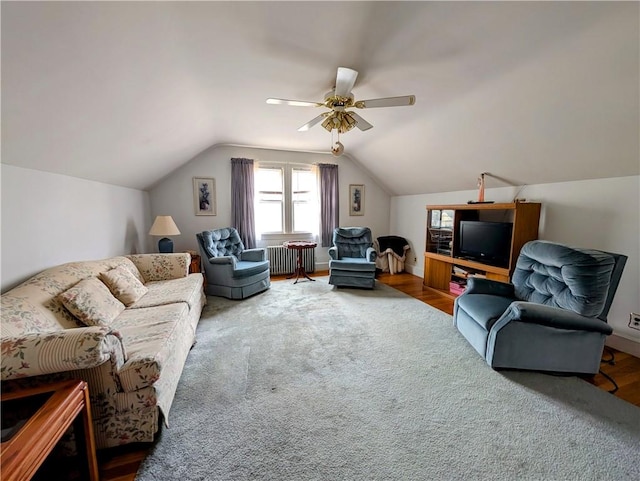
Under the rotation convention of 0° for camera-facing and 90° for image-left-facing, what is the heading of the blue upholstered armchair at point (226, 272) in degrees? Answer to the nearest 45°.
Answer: approximately 315°

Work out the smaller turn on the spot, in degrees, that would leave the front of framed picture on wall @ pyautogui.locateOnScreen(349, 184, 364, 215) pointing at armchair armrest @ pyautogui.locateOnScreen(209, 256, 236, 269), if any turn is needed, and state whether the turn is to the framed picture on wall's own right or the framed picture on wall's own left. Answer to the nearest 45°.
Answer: approximately 45° to the framed picture on wall's own right

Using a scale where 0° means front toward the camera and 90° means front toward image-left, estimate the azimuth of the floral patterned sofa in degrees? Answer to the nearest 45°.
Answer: approximately 270°

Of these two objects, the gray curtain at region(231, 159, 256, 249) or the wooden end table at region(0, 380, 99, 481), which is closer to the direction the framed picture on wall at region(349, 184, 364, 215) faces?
the wooden end table

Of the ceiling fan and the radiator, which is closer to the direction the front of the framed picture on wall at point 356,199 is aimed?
the ceiling fan

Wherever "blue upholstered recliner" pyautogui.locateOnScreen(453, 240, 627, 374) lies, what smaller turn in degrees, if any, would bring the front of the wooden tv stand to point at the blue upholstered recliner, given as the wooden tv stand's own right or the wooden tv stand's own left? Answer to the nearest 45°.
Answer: approximately 90° to the wooden tv stand's own left

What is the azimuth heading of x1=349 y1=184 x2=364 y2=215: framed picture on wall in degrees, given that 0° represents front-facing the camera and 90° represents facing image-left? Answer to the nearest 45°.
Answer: approximately 0°

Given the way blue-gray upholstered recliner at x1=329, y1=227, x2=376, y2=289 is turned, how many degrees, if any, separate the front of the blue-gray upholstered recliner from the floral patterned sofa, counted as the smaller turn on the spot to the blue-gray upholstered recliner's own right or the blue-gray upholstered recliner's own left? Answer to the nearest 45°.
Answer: approximately 45° to the blue-gray upholstered recliner's own right

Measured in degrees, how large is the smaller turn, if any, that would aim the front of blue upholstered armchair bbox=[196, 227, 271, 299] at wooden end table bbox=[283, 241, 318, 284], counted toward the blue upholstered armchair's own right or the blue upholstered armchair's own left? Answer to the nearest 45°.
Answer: approximately 90° to the blue upholstered armchair's own left

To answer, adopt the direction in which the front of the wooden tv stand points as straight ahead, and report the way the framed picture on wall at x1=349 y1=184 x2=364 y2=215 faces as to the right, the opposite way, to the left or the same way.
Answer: to the left

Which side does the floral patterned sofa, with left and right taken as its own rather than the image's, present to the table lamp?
left

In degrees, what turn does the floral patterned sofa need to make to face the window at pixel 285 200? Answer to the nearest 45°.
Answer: approximately 45° to its left
